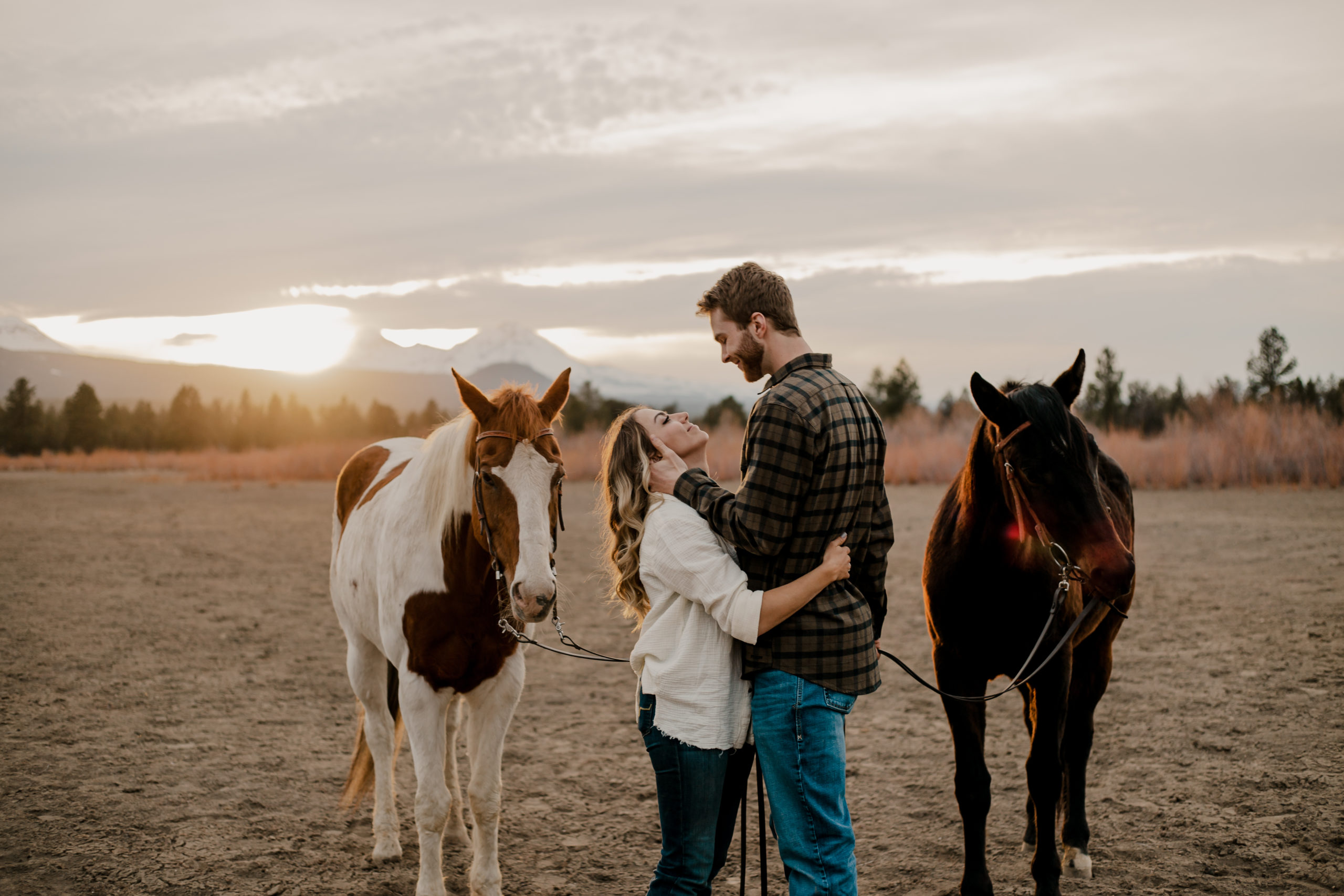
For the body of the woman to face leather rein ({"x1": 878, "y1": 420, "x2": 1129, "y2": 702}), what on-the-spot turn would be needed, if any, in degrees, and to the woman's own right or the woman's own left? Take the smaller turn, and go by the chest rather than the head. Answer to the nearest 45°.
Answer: approximately 45° to the woman's own left

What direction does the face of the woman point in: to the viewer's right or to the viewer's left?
to the viewer's right

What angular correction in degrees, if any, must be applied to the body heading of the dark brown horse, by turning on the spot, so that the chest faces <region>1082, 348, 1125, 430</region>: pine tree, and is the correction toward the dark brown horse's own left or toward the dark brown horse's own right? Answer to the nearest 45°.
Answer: approximately 180°

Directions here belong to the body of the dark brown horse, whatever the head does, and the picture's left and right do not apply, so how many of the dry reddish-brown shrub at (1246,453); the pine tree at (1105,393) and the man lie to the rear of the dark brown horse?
2

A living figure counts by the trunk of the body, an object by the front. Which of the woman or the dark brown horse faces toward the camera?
the dark brown horse

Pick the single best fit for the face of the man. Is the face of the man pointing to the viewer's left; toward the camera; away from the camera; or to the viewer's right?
to the viewer's left

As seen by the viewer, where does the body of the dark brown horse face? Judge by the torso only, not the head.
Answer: toward the camera

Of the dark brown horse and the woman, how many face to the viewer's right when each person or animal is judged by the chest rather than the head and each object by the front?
1

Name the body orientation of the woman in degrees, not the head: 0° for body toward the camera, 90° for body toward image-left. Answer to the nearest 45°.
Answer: approximately 270°
